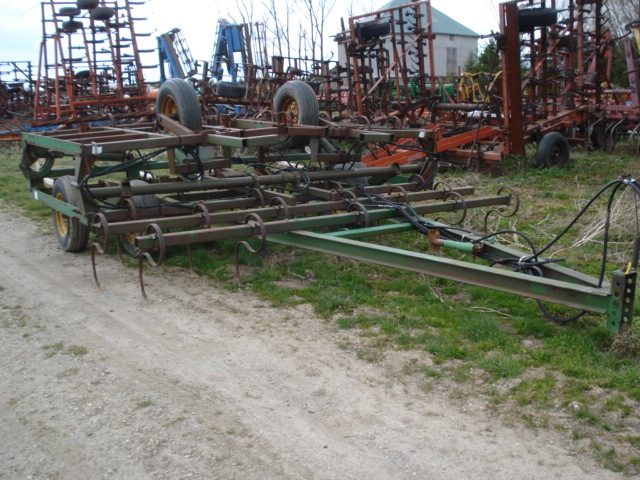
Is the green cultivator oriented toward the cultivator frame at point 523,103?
no

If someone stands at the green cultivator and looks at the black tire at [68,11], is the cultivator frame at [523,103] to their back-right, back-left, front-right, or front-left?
front-right

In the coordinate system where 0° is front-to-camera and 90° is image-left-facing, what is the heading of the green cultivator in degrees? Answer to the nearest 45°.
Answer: approximately 315°

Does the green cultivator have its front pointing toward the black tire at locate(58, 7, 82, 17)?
no

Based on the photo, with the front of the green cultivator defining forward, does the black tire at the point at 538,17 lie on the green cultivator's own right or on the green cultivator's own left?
on the green cultivator's own left
